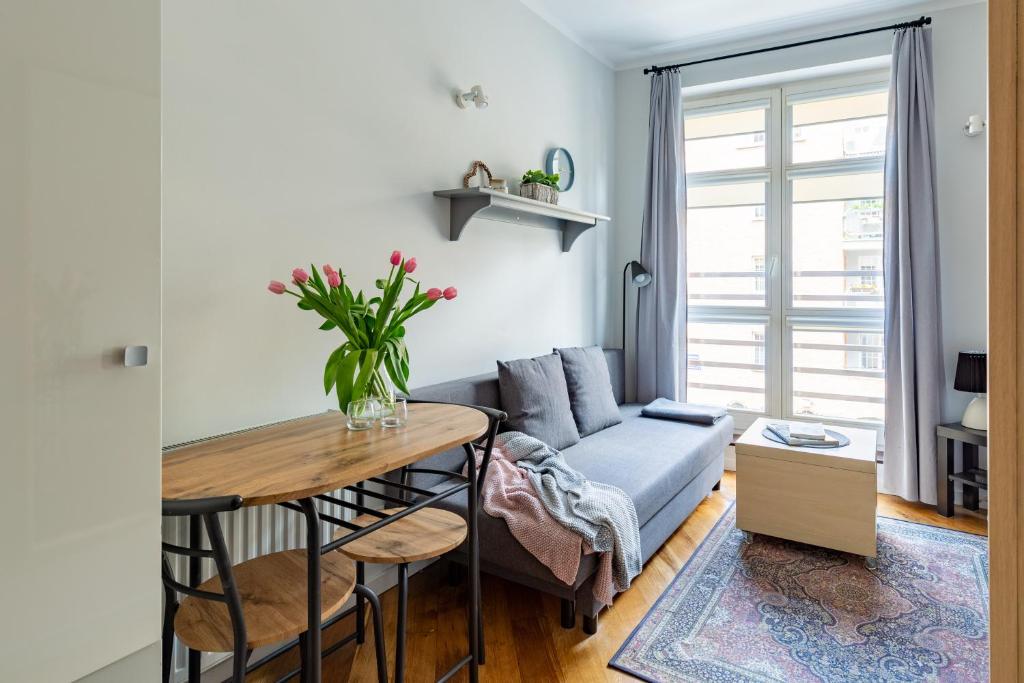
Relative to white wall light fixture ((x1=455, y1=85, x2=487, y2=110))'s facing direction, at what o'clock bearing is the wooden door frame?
The wooden door frame is roughly at 1 o'clock from the white wall light fixture.

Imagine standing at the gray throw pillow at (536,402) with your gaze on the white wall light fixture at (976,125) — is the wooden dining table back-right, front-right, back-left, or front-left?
back-right

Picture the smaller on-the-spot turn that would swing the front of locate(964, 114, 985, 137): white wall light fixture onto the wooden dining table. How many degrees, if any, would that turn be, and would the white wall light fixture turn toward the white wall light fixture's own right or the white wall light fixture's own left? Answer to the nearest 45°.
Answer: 0° — it already faces it

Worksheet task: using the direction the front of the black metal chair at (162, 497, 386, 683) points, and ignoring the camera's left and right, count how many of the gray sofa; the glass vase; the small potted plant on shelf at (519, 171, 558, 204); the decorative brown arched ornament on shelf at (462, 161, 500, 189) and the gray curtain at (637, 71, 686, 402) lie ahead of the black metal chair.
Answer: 5

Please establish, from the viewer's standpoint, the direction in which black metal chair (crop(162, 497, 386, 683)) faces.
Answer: facing away from the viewer and to the right of the viewer

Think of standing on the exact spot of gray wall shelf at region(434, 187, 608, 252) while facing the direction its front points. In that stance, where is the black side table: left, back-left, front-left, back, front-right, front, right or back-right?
front-left
